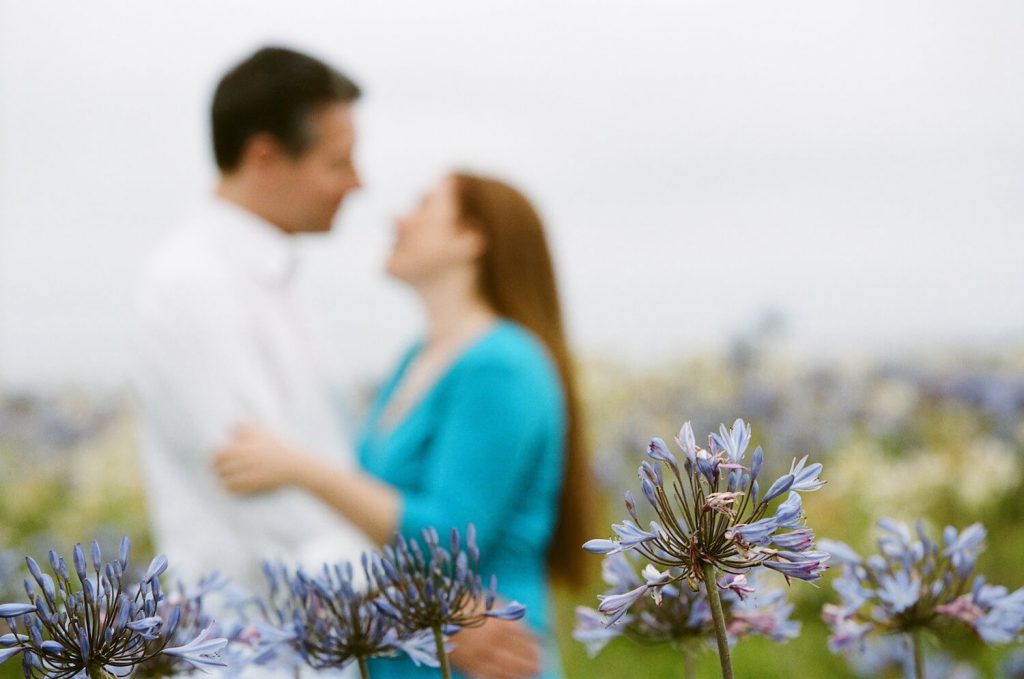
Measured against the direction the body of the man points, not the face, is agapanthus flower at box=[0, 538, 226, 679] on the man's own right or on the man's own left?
on the man's own right

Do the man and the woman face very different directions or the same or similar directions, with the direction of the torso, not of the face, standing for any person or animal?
very different directions

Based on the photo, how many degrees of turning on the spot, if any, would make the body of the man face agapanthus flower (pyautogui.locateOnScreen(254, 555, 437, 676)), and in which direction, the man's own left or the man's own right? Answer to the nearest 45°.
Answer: approximately 90° to the man's own right

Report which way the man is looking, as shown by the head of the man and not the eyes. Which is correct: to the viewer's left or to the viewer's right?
to the viewer's right

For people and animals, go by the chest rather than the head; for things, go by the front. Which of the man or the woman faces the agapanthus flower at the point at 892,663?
the man

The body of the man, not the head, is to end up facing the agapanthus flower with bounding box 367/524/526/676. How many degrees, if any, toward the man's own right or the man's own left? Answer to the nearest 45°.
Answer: approximately 90° to the man's own right

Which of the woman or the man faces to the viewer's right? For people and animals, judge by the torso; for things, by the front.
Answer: the man

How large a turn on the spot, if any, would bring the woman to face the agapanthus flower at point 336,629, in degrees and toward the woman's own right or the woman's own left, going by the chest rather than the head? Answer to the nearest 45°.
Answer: approximately 90° to the woman's own left

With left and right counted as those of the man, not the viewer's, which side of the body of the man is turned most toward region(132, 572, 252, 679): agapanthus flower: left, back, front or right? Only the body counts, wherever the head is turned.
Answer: right

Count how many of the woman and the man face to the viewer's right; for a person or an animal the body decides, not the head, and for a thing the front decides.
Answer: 1

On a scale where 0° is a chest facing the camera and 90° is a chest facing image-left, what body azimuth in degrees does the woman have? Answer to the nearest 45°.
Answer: approximately 90°

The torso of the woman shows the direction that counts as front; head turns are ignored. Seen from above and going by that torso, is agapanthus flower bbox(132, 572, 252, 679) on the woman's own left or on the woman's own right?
on the woman's own left

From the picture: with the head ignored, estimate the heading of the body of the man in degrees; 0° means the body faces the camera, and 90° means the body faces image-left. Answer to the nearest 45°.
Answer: approximately 270°

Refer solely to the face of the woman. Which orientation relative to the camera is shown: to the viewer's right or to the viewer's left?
to the viewer's left
